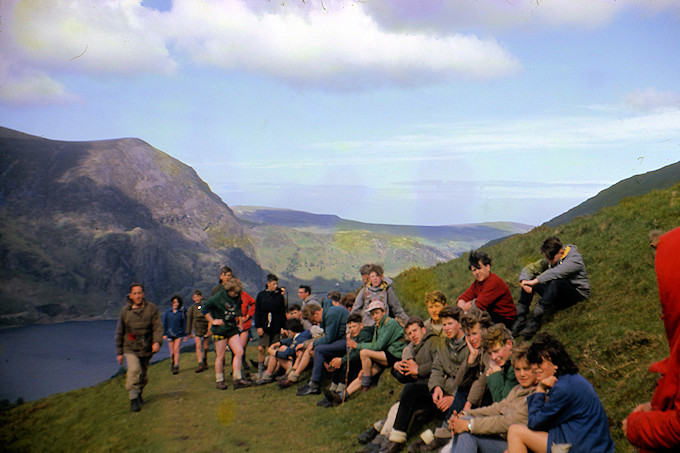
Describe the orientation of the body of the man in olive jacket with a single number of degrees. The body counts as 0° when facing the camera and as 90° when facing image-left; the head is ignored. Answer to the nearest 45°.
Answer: approximately 0°
